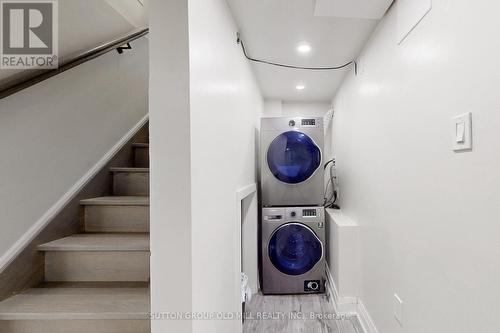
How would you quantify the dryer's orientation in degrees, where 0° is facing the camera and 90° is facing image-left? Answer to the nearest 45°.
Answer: approximately 0°

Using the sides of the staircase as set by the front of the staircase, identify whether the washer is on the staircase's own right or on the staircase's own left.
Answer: on the staircase's own left

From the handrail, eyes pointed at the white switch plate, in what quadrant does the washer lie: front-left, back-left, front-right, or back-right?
front-left

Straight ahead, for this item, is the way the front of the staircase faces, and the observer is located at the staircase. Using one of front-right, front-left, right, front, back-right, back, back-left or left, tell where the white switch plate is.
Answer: front-left

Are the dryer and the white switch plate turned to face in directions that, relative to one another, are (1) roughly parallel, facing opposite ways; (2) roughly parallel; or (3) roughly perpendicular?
roughly perpendicular

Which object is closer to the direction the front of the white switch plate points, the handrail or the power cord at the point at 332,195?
the handrail

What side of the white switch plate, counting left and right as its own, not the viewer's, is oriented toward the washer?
right

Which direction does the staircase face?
toward the camera

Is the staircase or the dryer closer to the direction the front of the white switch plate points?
the staircase

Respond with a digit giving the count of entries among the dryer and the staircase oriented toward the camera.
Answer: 2

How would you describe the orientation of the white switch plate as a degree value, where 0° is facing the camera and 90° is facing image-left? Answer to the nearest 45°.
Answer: approximately 45°
